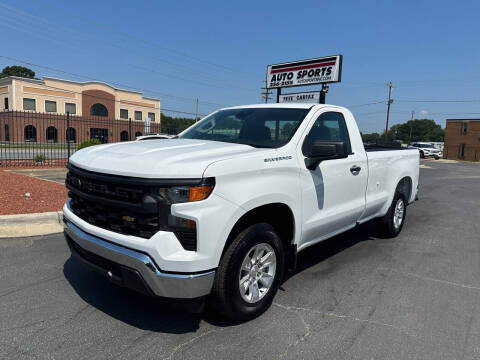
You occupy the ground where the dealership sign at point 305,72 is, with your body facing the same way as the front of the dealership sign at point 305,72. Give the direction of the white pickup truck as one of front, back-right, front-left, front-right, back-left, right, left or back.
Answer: front-left

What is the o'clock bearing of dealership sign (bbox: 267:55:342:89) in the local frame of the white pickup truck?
The dealership sign is roughly at 5 o'clock from the white pickup truck.

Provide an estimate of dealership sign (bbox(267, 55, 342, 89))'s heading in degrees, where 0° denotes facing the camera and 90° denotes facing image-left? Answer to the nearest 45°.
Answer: approximately 45°

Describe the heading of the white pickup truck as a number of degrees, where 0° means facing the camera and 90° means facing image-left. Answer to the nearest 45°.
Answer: approximately 45°

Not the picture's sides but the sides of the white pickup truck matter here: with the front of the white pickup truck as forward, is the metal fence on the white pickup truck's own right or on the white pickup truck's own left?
on the white pickup truck's own right

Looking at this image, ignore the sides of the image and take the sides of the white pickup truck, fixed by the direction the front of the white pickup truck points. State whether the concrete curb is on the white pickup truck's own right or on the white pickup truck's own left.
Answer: on the white pickup truck's own right
